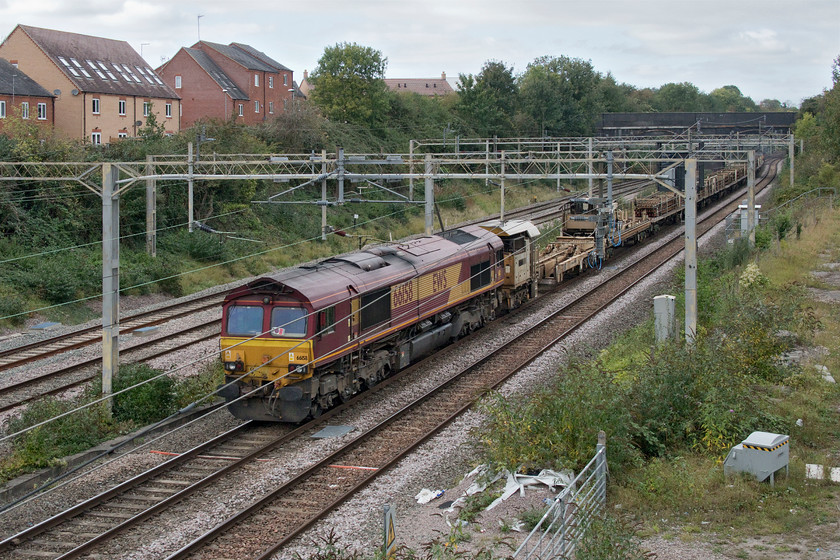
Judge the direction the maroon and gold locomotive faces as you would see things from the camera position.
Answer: facing the viewer and to the left of the viewer

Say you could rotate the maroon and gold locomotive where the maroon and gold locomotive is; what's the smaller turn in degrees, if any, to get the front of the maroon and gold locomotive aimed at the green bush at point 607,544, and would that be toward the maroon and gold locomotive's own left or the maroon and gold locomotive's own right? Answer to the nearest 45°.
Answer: approximately 45° to the maroon and gold locomotive's own left

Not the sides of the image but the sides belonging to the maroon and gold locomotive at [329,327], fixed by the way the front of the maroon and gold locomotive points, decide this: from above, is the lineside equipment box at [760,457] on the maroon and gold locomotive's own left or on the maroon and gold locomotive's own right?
on the maroon and gold locomotive's own left

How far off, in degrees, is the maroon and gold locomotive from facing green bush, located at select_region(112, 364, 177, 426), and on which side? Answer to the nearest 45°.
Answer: approximately 45° to its right

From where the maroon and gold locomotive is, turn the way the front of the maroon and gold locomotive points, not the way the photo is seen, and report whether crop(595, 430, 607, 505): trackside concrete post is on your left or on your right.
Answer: on your left

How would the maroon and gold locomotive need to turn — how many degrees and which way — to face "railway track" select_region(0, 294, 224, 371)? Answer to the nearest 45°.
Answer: approximately 90° to its right
